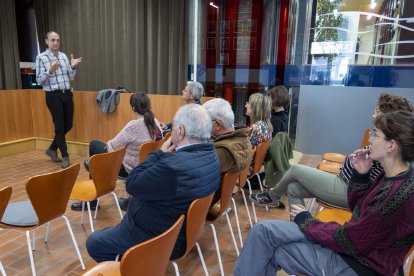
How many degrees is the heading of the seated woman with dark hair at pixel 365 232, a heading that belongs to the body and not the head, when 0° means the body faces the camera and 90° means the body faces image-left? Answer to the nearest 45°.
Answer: approximately 90°

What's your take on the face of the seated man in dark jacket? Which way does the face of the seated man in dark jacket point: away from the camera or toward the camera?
away from the camera

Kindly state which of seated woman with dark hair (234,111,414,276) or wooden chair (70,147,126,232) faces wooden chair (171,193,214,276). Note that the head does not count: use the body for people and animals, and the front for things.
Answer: the seated woman with dark hair

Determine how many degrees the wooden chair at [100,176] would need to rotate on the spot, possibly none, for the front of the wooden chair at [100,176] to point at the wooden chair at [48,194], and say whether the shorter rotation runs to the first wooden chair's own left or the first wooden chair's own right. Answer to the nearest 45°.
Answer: approximately 90° to the first wooden chair's own left

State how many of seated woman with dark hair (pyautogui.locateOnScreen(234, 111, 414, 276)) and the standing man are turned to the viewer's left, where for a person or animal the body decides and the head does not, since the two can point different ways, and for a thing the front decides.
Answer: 1

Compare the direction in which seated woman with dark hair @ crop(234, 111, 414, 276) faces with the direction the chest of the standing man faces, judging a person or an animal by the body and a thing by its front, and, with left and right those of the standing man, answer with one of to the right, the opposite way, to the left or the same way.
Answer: the opposite way

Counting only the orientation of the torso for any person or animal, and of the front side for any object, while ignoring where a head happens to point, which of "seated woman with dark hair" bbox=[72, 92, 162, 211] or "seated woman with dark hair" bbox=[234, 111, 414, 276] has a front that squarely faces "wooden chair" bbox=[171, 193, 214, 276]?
"seated woman with dark hair" bbox=[234, 111, 414, 276]

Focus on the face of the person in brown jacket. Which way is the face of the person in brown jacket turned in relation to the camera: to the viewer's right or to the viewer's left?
to the viewer's left

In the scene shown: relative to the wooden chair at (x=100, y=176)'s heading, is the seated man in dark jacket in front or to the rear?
to the rear

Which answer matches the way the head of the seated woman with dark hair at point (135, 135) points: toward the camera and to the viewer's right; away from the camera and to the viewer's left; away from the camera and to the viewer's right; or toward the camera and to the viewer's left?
away from the camera and to the viewer's left

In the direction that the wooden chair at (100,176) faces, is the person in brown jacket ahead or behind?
behind

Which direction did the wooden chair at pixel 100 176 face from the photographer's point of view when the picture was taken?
facing away from the viewer and to the left of the viewer

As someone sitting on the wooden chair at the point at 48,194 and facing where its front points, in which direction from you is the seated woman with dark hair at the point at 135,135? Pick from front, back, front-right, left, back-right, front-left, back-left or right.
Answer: right

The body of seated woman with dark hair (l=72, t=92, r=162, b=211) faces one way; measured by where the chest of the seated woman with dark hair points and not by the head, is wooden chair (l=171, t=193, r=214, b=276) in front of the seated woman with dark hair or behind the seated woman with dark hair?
behind

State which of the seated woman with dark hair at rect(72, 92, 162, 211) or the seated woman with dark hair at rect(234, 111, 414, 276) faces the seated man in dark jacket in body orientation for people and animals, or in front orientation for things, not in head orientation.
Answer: the seated woman with dark hair at rect(234, 111, 414, 276)
